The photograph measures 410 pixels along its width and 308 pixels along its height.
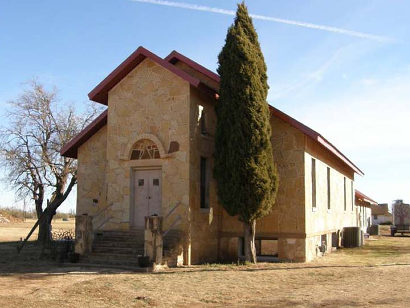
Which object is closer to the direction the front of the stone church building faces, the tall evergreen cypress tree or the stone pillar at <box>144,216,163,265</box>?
the stone pillar

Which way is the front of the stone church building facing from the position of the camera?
facing the viewer and to the left of the viewer

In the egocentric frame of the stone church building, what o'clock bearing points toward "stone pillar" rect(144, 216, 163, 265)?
The stone pillar is roughly at 11 o'clock from the stone church building.

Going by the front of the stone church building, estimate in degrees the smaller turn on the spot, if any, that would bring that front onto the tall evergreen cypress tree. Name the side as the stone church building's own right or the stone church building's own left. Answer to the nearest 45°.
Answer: approximately 90° to the stone church building's own left
